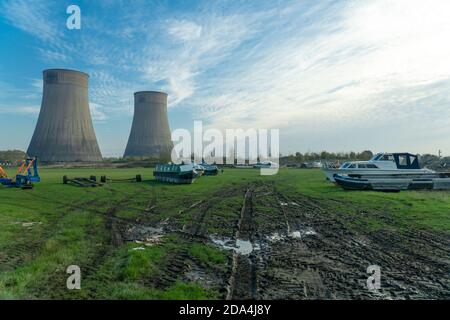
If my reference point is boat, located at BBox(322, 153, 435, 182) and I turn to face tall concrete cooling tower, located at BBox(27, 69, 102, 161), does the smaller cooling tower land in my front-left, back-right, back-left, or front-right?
front-right

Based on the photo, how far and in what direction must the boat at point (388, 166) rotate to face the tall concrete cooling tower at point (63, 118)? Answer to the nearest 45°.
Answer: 0° — it already faces it

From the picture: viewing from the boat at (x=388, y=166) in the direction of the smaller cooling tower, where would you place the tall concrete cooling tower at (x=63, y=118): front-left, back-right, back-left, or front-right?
front-left

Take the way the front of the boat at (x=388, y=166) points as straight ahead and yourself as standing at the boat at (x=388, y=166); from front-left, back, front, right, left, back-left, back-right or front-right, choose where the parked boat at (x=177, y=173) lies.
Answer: front

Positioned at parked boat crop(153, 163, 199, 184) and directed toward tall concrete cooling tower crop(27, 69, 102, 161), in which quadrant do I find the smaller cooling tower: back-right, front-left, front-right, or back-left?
front-right

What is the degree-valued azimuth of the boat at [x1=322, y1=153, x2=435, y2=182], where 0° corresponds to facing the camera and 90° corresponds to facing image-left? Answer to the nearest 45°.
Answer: approximately 90°

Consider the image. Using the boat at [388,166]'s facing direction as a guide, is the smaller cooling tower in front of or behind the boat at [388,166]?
in front

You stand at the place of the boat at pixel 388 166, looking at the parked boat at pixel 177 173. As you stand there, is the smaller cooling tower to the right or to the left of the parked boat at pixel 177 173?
right

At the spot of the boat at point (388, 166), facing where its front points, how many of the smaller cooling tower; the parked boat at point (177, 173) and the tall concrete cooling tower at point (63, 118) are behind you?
0
